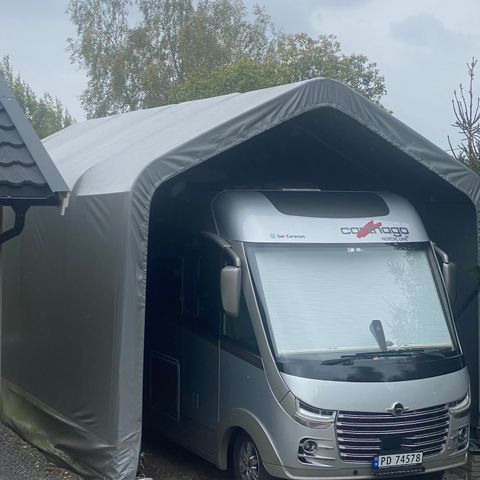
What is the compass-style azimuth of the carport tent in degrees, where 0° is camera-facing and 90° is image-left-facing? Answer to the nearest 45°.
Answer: approximately 315°

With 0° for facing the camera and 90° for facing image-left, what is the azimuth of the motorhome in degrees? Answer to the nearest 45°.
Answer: approximately 315°

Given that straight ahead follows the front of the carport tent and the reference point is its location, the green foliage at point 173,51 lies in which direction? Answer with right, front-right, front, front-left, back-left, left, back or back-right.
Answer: back-left

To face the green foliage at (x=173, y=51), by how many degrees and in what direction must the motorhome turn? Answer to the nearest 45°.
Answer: approximately 135° to its left
